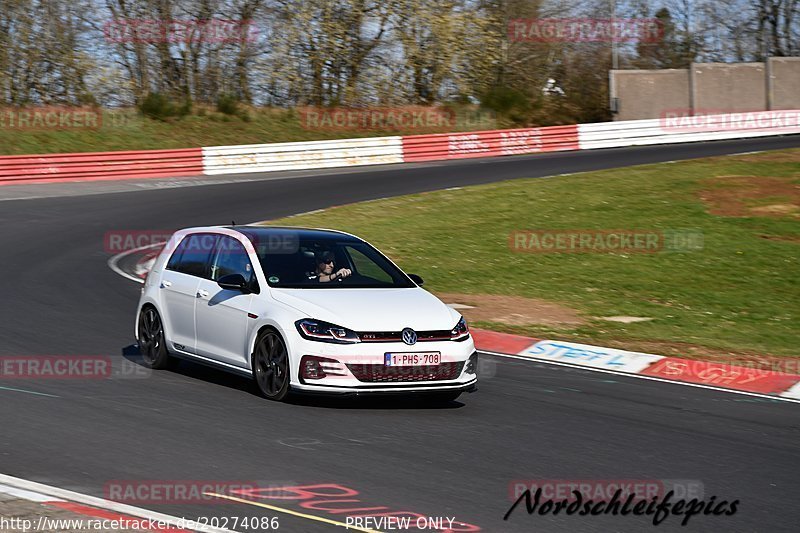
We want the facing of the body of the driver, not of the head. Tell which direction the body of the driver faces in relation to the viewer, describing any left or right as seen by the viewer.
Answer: facing the viewer and to the right of the viewer

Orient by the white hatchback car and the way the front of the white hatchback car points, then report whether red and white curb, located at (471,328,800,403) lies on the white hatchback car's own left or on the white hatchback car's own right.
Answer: on the white hatchback car's own left

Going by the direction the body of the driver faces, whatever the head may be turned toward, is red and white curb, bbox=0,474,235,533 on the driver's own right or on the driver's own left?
on the driver's own right

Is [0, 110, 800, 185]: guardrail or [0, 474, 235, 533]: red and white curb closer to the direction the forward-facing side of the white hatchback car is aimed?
the red and white curb

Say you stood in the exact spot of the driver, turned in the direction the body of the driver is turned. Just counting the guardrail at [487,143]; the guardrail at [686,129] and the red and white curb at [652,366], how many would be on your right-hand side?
0

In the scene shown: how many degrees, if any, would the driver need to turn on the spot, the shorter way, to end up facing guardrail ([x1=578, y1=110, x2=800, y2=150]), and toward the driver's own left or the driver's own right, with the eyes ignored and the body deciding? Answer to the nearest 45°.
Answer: approximately 90° to the driver's own left

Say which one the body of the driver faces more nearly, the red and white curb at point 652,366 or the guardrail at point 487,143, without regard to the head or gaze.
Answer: the red and white curb

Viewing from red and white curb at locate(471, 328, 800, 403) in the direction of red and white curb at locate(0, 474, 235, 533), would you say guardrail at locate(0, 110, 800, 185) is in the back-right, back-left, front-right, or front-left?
back-right

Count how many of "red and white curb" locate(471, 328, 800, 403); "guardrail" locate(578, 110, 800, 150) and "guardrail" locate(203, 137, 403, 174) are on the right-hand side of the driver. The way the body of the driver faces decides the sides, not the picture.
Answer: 0

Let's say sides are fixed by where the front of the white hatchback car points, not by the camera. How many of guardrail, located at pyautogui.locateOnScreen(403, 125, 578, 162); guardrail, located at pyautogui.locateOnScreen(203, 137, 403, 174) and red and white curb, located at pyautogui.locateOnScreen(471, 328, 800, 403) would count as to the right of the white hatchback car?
0

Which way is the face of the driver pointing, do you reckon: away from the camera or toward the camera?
toward the camera

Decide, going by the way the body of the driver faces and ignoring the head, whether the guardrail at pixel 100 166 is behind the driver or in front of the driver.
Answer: behind
